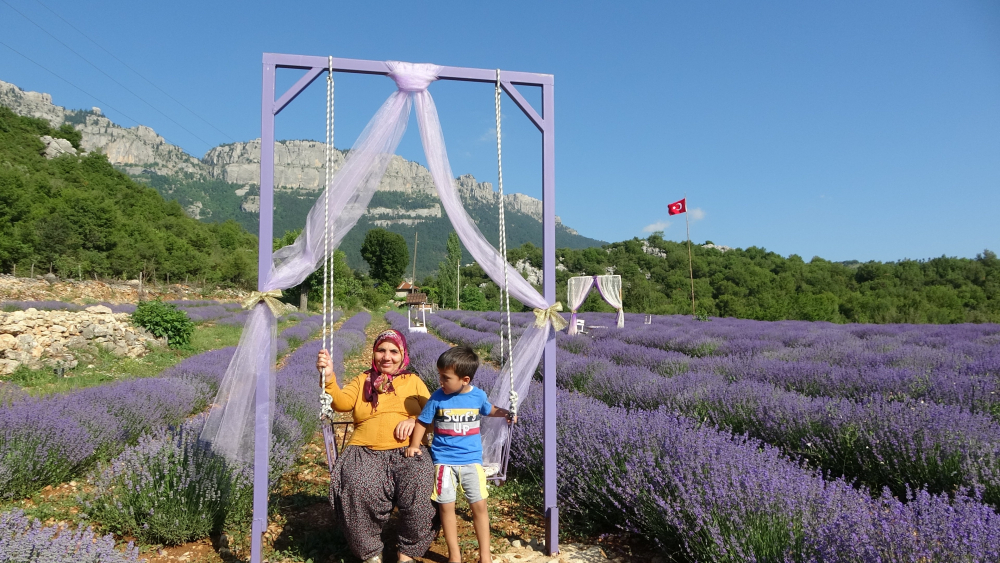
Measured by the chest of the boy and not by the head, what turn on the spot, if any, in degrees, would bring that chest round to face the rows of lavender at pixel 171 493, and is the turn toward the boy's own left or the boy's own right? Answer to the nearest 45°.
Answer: approximately 90° to the boy's own right

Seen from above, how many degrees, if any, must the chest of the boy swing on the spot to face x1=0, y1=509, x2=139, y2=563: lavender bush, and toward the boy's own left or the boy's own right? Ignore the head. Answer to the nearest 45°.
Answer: approximately 45° to the boy's own right

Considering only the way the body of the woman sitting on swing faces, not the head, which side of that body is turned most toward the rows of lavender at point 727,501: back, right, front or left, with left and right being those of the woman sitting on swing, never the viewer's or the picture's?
left

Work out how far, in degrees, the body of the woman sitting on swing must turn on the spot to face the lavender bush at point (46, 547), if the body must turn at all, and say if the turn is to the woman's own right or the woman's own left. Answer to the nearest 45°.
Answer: approximately 45° to the woman's own right

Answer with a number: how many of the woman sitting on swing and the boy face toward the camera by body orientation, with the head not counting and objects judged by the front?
2

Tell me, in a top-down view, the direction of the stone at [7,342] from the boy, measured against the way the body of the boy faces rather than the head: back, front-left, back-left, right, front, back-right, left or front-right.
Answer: back-right

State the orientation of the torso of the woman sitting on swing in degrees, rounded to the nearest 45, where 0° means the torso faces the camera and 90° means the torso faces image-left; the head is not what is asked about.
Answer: approximately 0°

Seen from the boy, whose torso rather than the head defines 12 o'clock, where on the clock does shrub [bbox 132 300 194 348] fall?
The shrub is roughly at 5 o'clock from the boy.

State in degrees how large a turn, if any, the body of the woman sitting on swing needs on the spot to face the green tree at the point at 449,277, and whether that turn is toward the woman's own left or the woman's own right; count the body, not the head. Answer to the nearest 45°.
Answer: approximately 180°
